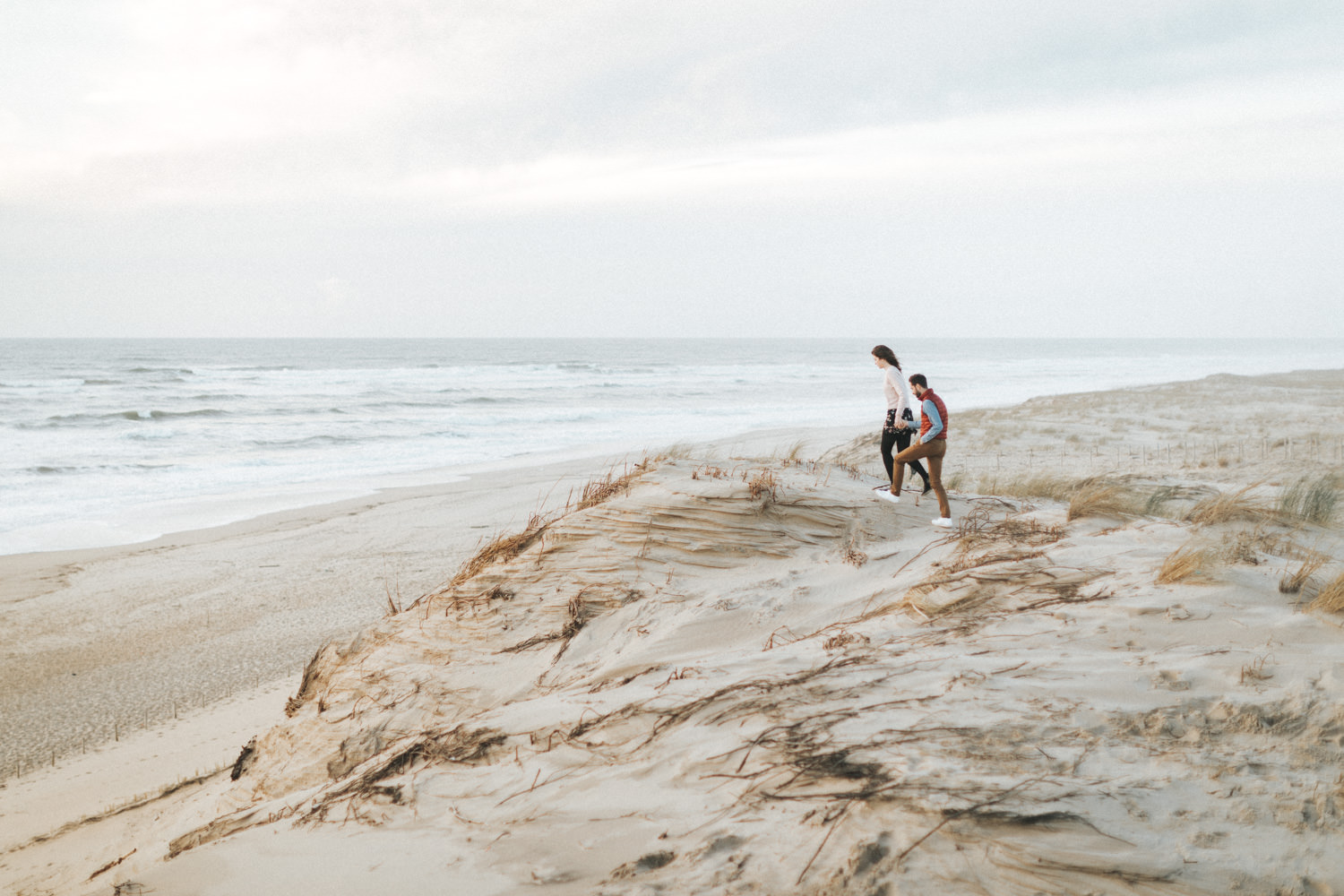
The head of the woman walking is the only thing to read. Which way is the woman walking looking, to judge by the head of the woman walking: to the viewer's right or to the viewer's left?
to the viewer's left

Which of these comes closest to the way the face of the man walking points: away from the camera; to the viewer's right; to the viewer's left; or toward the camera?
to the viewer's left

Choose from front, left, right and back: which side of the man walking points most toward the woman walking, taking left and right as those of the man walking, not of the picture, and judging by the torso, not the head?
right

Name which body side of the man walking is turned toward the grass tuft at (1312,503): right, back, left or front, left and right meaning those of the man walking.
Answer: back

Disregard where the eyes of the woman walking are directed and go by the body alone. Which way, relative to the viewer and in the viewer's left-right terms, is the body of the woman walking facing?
facing to the left of the viewer

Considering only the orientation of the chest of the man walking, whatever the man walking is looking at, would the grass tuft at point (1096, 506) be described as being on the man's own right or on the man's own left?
on the man's own left

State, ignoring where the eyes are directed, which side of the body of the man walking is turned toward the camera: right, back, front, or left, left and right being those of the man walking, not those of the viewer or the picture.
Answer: left

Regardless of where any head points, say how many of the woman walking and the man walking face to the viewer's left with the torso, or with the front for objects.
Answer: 2
